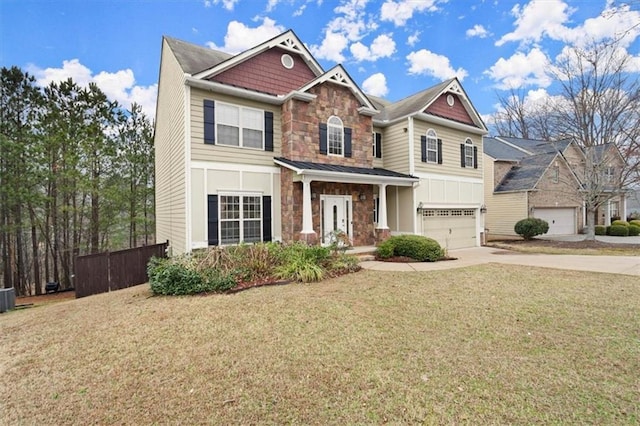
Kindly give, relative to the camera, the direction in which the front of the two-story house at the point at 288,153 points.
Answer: facing the viewer and to the right of the viewer

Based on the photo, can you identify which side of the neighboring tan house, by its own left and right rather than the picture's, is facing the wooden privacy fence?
right

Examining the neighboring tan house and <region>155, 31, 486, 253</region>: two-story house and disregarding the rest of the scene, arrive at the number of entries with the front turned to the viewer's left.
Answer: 0

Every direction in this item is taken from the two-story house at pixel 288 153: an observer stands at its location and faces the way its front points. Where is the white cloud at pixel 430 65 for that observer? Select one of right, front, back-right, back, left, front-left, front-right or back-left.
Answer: left

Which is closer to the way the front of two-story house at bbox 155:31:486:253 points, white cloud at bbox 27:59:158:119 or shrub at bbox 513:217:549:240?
the shrub

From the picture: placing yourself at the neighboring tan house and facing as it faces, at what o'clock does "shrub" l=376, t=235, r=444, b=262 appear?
The shrub is roughly at 2 o'clock from the neighboring tan house.

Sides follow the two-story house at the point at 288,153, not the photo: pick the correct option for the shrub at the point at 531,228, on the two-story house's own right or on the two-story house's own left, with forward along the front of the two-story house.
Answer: on the two-story house's own left

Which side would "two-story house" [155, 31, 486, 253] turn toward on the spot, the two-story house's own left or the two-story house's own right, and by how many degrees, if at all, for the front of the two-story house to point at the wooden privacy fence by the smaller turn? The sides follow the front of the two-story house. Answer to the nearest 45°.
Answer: approximately 135° to the two-story house's own right

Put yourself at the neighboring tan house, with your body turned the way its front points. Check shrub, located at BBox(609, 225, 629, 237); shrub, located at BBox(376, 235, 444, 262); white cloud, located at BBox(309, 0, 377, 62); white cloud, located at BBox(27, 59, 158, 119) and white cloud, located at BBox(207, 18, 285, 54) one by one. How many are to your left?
1

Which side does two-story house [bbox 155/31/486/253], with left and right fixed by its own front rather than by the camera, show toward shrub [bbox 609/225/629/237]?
left
